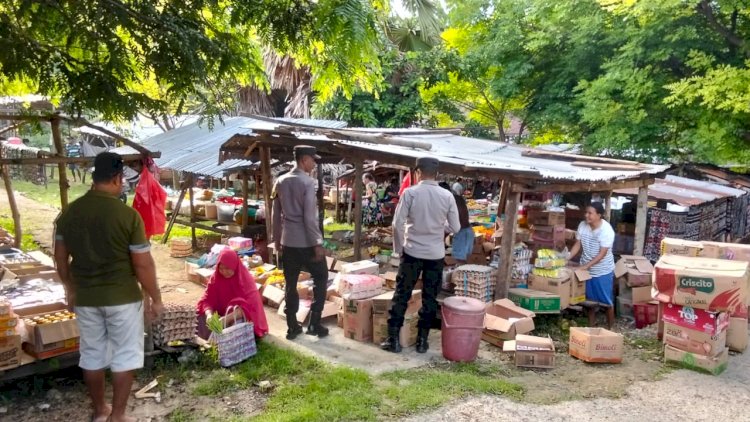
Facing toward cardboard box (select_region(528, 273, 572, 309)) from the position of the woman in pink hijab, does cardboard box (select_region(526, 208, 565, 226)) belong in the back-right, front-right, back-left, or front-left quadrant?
front-left

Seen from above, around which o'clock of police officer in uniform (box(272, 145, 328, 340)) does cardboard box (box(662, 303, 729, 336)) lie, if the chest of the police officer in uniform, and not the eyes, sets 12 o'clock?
The cardboard box is roughly at 2 o'clock from the police officer in uniform.

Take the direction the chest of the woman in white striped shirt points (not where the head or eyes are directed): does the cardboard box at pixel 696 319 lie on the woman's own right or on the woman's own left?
on the woman's own left

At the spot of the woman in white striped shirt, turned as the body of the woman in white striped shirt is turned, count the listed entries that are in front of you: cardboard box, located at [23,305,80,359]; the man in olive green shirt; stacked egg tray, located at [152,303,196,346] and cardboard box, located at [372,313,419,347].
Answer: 4

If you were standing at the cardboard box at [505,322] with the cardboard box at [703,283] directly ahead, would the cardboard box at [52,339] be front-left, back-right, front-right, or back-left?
back-right

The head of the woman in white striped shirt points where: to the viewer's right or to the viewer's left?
to the viewer's left

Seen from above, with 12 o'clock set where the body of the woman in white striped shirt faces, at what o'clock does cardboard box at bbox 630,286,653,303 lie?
The cardboard box is roughly at 6 o'clock from the woman in white striped shirt.

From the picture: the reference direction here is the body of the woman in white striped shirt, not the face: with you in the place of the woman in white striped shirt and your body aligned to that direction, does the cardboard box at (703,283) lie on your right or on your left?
on your left

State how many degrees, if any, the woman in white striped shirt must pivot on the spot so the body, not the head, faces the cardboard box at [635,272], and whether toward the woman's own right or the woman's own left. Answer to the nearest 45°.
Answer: approximately 180°

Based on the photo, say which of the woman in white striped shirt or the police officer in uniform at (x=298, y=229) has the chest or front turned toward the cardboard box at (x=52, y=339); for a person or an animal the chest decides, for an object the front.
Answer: the woman in white striped shirt

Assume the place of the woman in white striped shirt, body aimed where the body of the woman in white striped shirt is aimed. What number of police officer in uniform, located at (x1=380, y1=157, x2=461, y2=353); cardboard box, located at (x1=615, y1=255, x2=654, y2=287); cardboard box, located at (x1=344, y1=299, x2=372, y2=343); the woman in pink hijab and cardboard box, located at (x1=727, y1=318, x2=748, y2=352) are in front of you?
3

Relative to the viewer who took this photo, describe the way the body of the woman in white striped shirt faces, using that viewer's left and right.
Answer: facing the viewer and to the left of the viewer

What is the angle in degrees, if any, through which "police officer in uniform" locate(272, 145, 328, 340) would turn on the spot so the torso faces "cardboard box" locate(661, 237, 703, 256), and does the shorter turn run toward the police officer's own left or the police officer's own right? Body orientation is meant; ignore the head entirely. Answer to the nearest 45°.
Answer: approximately 45° to the police officer's own right

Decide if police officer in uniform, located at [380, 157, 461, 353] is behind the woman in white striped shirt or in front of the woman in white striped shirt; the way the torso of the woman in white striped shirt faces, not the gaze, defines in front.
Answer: in front

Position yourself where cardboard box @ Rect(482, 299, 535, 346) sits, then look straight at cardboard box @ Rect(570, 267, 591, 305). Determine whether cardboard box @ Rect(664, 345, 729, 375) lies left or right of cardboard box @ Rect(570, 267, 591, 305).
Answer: right

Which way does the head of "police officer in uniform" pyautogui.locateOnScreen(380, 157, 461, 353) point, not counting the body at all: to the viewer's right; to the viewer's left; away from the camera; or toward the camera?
away from the camera

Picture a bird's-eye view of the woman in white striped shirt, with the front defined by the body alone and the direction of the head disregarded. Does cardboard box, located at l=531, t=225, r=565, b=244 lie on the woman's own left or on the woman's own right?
on the woman's own right

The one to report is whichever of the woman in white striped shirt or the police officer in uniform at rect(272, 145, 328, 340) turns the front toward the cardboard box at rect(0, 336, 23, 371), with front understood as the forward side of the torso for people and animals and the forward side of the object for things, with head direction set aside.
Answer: the woman in white striped shirt
